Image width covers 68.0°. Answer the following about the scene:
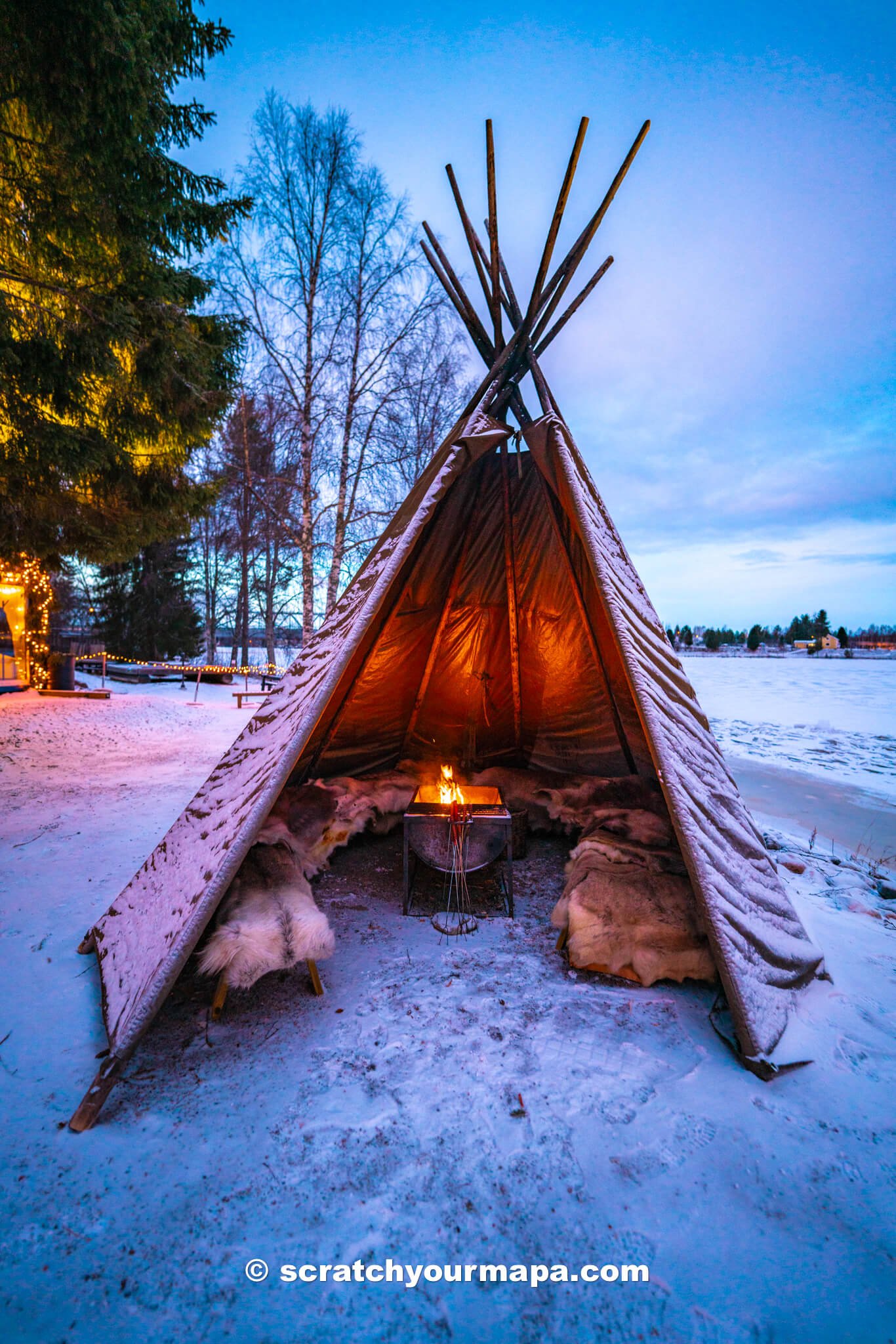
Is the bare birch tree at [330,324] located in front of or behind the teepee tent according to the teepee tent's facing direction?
behind

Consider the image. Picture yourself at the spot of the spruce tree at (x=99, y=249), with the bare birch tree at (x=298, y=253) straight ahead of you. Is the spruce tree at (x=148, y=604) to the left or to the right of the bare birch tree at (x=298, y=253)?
left

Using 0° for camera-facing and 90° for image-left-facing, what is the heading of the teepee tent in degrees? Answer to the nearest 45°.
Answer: approximately 0°

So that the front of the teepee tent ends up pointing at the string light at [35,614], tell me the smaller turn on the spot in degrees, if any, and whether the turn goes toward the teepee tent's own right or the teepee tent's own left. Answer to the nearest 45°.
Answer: approximately 135° to the teepee tent's own right

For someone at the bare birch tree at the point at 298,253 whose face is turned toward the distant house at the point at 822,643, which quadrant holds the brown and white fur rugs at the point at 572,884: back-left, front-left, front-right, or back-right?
back-right

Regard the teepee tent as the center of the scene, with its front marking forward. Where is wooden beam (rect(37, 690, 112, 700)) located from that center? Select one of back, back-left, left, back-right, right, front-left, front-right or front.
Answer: back-right

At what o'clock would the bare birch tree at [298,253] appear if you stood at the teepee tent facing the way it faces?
The bare birch tree is roughly at 5 o'clock from the teepee tent.

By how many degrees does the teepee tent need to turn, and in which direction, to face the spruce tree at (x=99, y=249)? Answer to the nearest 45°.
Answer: approximately 135° to its right
